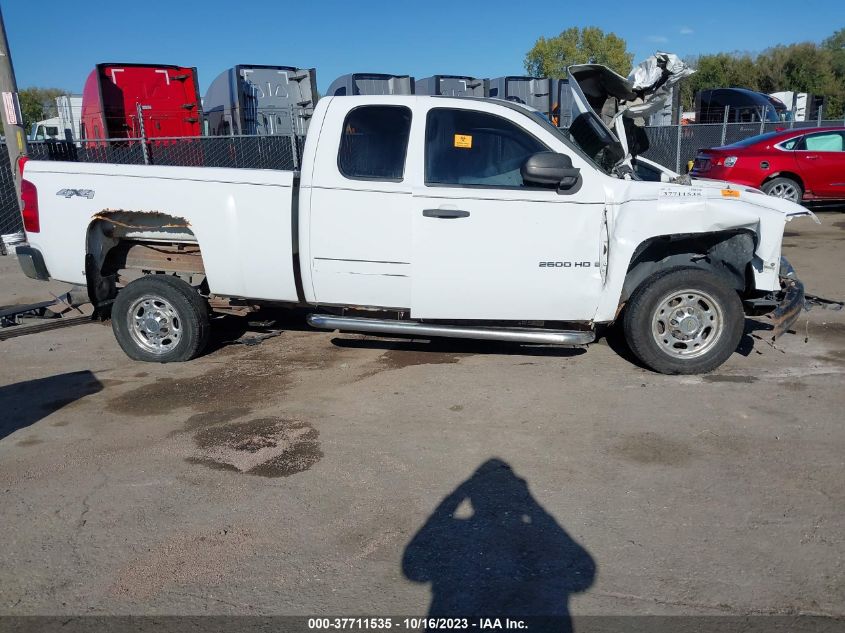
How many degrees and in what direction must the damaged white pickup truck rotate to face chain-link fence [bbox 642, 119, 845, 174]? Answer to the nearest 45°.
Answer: approximately 45° to its left

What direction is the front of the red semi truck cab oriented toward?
away from the camera

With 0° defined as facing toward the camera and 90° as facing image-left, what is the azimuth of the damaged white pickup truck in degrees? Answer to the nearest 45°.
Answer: approximately 270°

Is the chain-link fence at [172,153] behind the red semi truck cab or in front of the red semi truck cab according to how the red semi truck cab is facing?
behind

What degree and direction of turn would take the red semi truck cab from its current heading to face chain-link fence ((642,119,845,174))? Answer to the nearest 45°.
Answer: approximately 90° to its right

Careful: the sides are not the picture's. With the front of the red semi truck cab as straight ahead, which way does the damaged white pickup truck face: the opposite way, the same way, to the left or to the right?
to the right

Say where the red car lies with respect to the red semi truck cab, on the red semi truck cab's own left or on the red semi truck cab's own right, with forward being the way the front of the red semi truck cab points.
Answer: on the red semi truck cab's own right

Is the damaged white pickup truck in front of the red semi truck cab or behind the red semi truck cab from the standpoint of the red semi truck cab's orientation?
behind

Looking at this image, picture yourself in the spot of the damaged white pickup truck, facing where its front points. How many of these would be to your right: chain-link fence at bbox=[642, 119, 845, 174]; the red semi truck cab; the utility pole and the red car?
0

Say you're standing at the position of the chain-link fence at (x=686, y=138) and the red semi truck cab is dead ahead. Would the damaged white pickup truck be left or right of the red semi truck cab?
left

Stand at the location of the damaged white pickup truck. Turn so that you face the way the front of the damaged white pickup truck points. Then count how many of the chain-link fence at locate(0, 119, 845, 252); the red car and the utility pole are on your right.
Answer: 0

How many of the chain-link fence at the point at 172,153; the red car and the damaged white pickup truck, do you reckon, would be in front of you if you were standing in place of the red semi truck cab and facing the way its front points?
0

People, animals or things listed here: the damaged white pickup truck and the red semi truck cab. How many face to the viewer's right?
1
